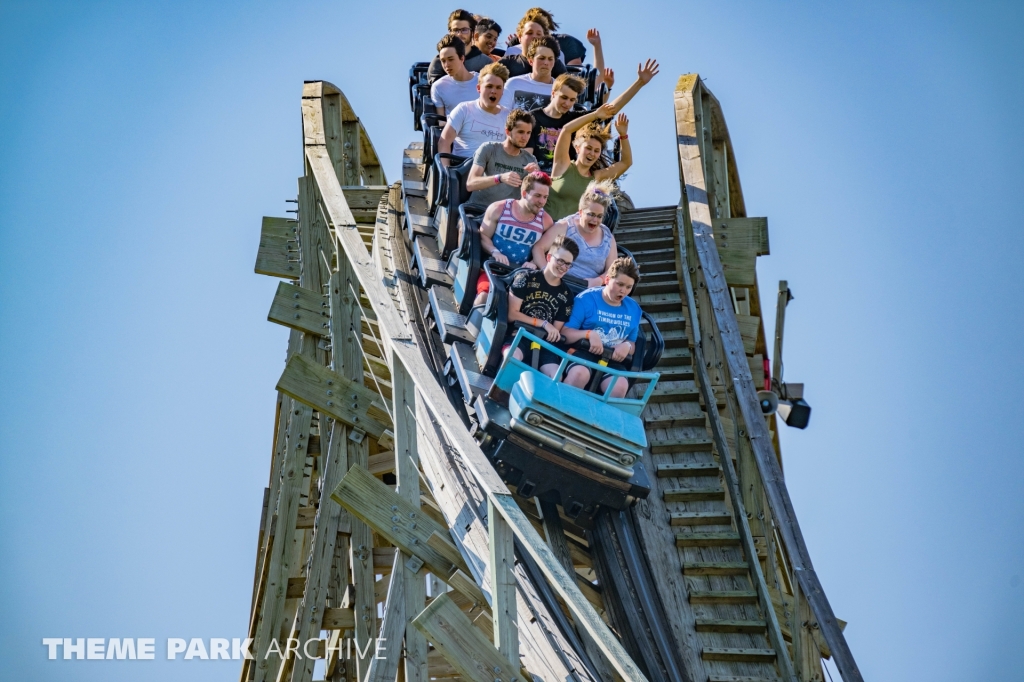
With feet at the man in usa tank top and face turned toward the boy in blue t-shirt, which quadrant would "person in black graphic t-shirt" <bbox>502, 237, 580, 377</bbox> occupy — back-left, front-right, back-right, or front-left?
front-right

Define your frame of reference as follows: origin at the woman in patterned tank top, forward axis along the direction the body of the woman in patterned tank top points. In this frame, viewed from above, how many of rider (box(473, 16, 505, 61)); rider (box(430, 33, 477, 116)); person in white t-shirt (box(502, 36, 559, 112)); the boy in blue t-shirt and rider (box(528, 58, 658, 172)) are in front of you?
1

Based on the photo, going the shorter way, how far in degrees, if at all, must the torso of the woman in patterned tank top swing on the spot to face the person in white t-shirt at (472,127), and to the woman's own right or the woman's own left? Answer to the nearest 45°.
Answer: approximately 135° to the woman's own right

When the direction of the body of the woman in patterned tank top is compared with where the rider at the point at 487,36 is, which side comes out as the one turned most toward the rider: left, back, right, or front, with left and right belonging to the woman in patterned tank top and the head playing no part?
back

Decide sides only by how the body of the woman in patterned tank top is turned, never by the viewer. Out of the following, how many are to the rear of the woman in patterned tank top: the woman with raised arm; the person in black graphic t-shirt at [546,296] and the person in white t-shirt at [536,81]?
2

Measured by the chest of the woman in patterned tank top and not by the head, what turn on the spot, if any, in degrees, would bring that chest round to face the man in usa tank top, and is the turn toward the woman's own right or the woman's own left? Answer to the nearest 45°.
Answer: approximately 90° to the woman's own right

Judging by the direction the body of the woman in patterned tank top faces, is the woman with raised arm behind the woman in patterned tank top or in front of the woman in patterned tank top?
behind

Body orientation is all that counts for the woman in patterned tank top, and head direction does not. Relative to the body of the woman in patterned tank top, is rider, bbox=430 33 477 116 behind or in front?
behind

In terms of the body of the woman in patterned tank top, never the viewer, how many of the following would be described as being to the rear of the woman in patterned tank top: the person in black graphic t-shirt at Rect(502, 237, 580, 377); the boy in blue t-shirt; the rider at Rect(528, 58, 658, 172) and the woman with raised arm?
2

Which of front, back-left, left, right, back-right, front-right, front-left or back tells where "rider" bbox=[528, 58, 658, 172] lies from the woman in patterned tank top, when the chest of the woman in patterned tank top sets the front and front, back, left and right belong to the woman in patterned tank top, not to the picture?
back

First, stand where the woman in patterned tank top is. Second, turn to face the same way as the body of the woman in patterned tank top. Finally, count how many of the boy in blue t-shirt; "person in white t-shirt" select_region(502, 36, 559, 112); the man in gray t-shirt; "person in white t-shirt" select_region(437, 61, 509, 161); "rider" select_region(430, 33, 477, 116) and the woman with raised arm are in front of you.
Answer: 1

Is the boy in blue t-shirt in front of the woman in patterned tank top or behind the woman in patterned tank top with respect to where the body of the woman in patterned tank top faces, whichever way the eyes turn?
in front

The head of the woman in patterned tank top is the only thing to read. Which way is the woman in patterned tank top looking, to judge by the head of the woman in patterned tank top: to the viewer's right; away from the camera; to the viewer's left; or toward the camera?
toward the camera

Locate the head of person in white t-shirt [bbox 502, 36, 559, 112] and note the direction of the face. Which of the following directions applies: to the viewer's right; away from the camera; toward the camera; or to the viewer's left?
toward the camera

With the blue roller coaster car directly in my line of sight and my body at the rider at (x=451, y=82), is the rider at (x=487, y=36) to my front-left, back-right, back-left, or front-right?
back-left

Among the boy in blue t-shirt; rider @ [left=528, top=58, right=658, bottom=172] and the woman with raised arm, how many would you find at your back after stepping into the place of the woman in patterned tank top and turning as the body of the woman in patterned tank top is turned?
2

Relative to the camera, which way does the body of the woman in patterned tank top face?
toward the camera
